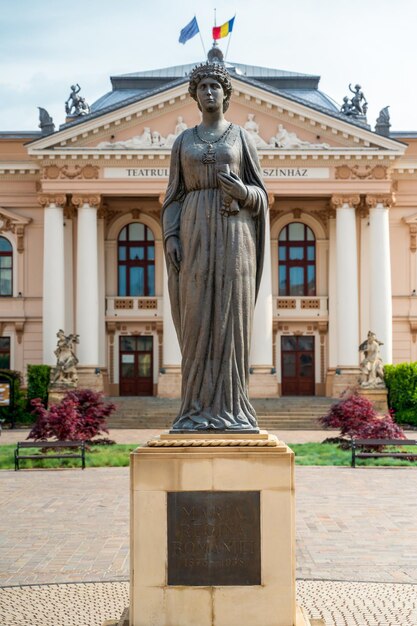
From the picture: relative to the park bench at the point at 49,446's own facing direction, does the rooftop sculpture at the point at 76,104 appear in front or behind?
behind

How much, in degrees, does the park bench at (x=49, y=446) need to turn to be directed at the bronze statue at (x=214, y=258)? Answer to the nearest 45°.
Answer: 0° — it already faces it

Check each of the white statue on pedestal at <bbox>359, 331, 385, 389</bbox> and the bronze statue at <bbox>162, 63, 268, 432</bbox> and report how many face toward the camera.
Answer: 2

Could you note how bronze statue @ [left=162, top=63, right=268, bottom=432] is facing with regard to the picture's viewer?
facing the viewer

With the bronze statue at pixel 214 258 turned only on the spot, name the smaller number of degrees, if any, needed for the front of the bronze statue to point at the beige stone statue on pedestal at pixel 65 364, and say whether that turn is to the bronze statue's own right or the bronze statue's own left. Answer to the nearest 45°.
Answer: approximately 180°

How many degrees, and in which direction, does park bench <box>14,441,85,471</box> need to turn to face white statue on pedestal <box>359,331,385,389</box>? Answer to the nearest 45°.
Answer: approximately 135° to its left

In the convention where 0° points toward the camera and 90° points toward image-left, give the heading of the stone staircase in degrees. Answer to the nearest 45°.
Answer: approximately 0°

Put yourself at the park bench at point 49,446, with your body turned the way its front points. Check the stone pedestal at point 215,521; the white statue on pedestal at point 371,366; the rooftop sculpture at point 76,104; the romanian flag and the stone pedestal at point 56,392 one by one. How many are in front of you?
1

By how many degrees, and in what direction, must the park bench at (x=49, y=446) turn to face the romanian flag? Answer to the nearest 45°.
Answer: approximately 135° to its left

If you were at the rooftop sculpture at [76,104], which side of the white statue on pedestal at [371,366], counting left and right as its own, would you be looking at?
right

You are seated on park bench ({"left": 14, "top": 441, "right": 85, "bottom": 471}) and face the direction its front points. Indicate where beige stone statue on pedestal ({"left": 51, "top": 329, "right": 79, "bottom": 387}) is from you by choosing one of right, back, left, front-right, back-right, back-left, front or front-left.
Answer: back

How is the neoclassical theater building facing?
toward the camera

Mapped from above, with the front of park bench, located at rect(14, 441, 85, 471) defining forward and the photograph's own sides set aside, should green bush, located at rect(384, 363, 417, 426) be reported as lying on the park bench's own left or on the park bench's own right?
on the park bench's own left
